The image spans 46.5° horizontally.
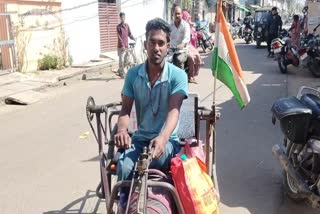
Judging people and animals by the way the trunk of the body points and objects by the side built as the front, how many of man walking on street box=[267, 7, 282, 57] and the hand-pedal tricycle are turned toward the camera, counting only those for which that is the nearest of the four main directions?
2

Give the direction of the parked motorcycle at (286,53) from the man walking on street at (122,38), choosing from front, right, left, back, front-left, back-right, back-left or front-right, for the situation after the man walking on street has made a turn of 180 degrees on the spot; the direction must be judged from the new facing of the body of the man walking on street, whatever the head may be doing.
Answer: right

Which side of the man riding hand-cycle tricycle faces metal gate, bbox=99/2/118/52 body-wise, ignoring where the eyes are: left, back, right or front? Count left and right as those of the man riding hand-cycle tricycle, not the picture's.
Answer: back

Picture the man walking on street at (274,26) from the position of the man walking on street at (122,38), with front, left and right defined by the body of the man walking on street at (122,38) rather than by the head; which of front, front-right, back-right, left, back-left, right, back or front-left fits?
back-left

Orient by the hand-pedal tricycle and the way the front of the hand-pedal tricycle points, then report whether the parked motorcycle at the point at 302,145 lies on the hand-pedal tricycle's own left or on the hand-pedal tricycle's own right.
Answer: on the hand-pedal tricycle's own left

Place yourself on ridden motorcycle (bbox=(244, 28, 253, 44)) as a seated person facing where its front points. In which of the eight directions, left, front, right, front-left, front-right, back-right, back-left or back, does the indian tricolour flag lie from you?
front

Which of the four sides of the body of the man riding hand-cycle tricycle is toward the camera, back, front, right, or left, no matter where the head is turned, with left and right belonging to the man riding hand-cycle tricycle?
front

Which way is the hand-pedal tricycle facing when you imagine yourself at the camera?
facing the viewer

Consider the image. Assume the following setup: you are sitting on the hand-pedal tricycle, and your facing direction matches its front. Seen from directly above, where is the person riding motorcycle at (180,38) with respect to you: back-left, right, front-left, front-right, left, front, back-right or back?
back

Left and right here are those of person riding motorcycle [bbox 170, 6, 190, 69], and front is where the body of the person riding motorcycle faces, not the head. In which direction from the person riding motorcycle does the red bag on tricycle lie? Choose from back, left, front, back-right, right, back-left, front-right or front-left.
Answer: front-left

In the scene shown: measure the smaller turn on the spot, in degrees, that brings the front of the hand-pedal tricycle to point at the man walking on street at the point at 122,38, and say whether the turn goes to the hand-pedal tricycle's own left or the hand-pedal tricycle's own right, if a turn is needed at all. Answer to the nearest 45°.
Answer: approximately 180°

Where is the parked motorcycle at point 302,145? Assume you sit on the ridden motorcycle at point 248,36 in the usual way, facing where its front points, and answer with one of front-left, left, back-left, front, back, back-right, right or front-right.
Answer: front

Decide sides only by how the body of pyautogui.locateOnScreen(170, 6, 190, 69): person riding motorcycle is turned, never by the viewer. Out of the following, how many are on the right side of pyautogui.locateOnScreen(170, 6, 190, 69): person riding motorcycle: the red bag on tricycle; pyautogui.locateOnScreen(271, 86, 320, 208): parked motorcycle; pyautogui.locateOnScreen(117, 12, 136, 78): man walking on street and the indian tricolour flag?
1

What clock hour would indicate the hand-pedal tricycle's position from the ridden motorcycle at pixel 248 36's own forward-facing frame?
The hand-pedal tricycle is roughly at 12 o'clock from the ridden motorcycle.
